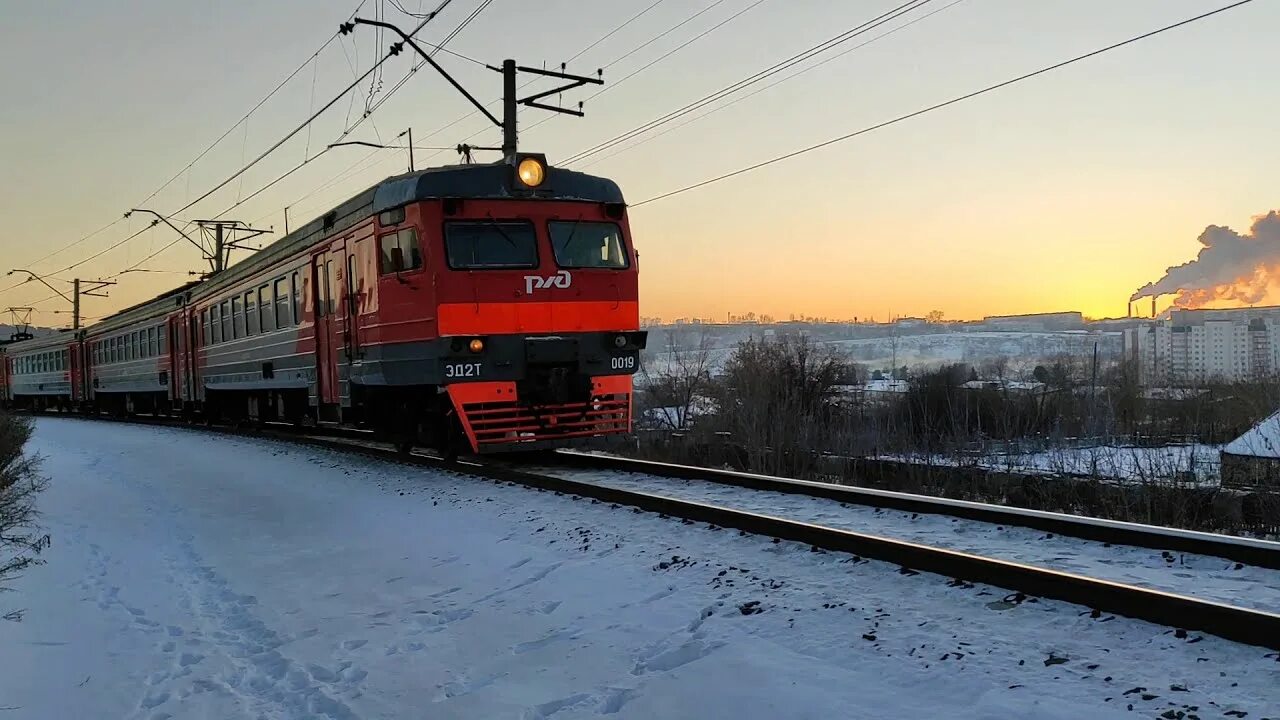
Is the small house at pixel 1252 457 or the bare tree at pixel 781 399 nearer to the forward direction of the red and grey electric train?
the small house

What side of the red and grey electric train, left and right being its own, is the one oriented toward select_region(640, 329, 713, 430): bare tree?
left

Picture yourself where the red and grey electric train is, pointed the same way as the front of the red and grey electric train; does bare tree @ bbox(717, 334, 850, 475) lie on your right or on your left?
on your left

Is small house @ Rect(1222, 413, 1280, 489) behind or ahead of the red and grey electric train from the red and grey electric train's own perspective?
ahead

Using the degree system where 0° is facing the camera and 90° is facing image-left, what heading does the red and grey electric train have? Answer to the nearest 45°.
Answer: approximately 315°

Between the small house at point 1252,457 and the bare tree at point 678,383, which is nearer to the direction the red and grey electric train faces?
the small house
